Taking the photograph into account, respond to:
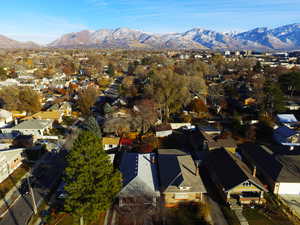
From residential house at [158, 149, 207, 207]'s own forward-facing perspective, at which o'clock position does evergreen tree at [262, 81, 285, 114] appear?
The evergreen tree is roughly at 7 o'clock from the residential house.

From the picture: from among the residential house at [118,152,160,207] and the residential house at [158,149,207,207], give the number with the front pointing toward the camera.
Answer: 2

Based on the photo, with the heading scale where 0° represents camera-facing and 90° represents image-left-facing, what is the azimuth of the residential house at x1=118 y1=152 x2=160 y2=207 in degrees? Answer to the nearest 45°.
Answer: approximately 0°

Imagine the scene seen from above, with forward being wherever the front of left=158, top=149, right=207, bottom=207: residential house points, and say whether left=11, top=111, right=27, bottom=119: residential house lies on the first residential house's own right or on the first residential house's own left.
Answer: on the first residential house's own right

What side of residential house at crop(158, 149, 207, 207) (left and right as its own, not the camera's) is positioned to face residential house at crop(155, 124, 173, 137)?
back
